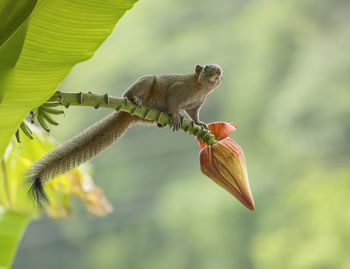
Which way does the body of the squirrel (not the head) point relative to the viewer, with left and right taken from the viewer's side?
facing to the right of the viewer
